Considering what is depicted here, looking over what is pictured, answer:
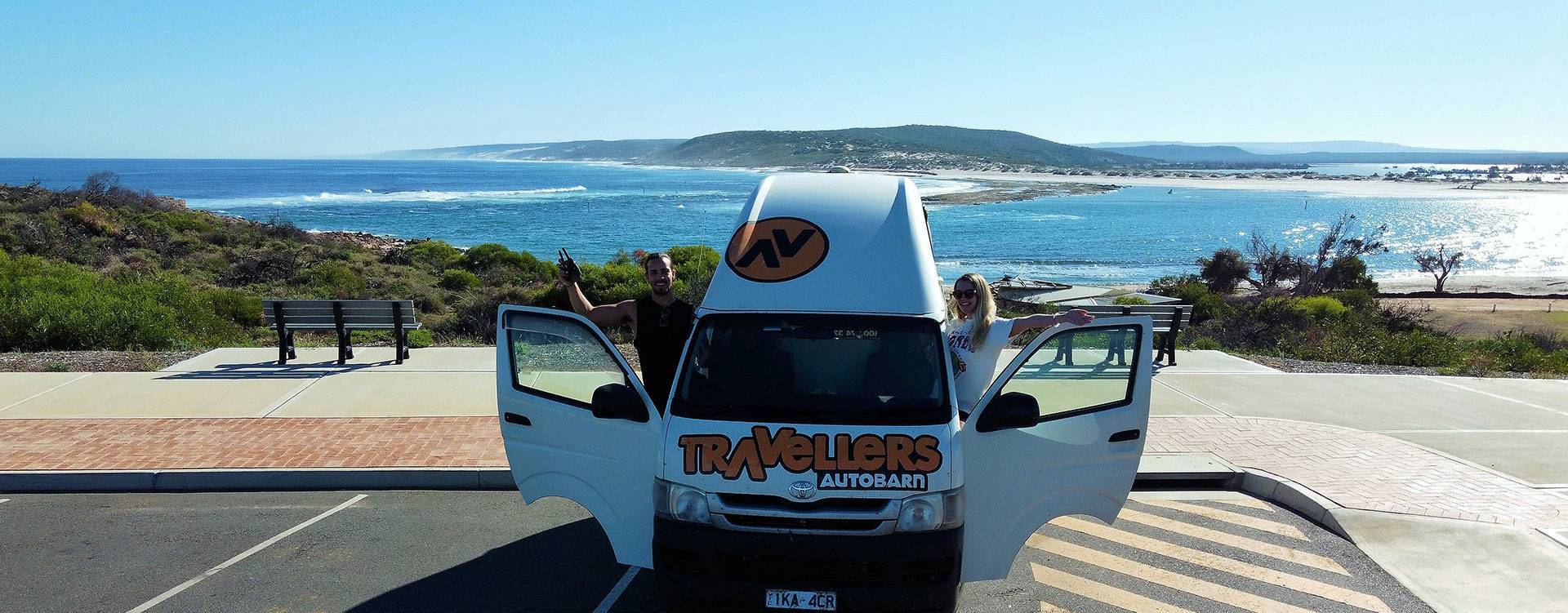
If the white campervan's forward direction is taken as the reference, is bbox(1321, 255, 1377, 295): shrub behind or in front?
behind

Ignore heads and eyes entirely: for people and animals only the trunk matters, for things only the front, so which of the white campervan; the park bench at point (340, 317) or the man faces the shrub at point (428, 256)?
the park bench

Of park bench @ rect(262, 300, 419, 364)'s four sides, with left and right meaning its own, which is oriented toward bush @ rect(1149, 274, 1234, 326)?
right

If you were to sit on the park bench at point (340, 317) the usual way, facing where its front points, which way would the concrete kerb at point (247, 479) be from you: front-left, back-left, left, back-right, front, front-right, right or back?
back

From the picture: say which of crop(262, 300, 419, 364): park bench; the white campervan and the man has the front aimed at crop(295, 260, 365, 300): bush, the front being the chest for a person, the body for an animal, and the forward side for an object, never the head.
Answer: the park bench

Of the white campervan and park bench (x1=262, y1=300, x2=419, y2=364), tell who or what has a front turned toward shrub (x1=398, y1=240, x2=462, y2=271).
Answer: the park bench

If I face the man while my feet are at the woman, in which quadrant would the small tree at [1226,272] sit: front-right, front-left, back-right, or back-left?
back-right

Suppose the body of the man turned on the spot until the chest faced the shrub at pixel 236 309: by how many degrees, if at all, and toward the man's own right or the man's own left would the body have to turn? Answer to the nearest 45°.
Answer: approximately 135° to the man's own right

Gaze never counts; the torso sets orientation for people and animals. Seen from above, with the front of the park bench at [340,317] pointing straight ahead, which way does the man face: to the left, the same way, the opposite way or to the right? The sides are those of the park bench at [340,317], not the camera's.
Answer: the opposite way

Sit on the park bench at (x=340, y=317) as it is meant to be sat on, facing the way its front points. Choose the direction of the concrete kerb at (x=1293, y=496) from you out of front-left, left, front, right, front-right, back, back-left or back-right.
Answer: back-right

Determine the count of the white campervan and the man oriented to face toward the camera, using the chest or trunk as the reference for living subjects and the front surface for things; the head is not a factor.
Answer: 2

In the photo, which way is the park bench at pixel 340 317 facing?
away from the camera

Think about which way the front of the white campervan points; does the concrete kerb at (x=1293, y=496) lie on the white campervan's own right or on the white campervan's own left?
on the white campervan's own left
